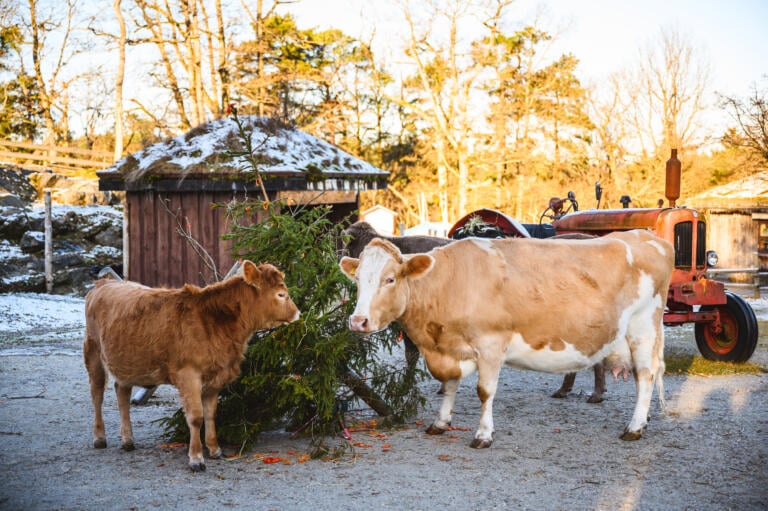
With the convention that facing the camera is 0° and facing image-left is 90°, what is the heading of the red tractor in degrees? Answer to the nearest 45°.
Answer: approximately 315°

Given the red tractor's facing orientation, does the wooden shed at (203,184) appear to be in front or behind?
behind

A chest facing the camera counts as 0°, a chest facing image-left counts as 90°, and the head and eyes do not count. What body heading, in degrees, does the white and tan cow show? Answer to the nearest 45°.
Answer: approximately 90°

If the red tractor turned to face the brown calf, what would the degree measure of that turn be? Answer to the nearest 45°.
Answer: approximately 90° to its right

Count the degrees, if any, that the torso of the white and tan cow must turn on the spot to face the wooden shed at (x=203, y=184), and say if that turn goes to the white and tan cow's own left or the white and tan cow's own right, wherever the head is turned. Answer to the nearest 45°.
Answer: approximately 45° to the white and tan cow's own right

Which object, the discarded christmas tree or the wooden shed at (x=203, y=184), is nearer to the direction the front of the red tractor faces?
the discarded christmas tree

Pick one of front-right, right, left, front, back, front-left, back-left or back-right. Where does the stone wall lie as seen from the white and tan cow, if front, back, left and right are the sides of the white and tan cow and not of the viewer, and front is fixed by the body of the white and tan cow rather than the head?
front-right

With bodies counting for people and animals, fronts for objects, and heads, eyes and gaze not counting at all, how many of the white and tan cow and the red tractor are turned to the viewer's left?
1

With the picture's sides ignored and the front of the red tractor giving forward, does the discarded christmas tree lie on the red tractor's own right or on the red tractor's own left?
on the red tractor's own right

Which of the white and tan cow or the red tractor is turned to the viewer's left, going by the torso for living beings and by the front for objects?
the white and tan cow

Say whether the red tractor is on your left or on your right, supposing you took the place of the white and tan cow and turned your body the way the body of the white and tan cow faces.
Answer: on your right

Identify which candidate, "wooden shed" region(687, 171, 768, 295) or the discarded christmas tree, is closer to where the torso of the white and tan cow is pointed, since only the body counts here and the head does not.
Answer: the discarded christmas tree

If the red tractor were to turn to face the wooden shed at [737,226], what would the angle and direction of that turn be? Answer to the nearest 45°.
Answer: approximately 135° to its left
